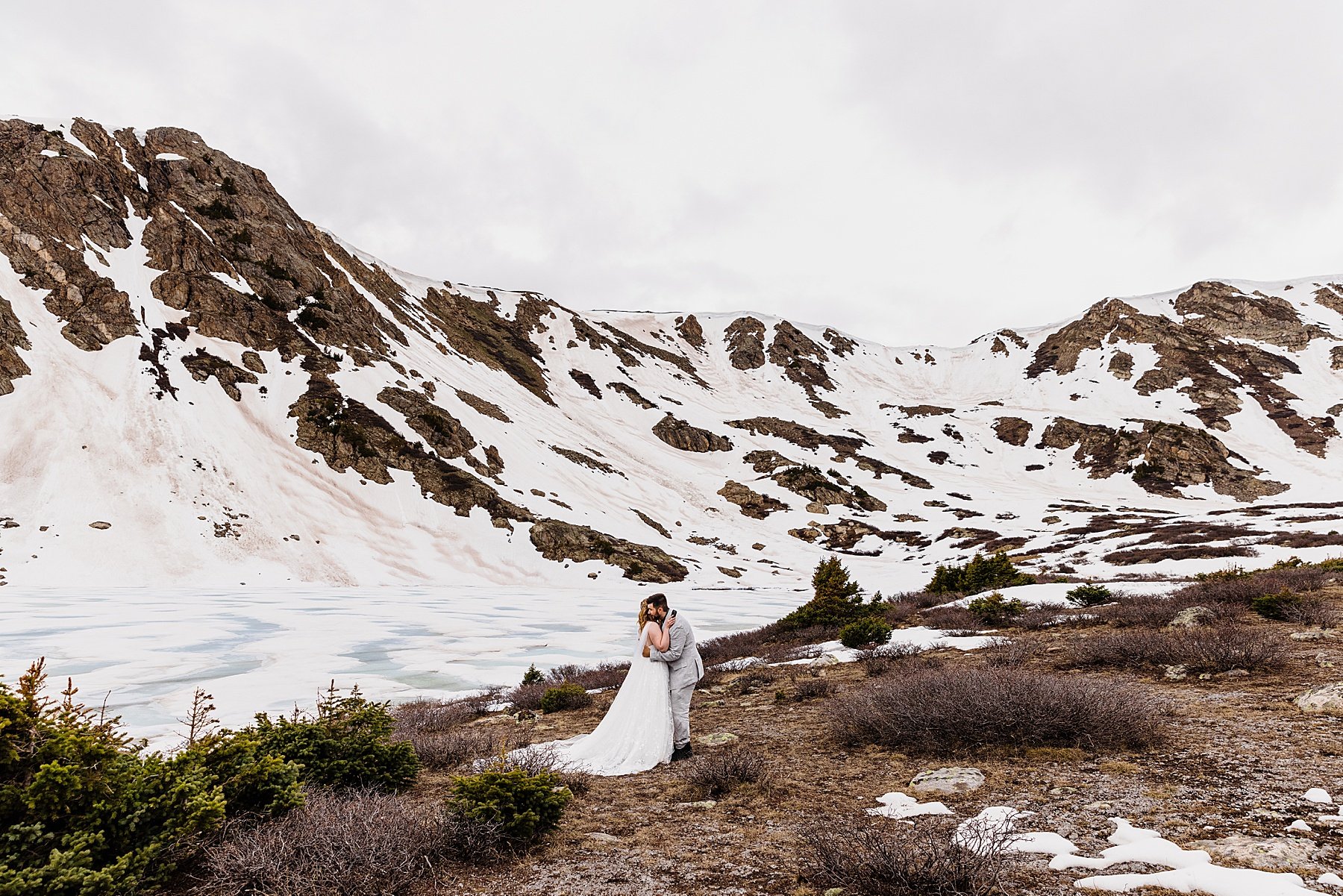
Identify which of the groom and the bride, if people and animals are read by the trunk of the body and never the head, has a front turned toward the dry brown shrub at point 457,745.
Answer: the groom

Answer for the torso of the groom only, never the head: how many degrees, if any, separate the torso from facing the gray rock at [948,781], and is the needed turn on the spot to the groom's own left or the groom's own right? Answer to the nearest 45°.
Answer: approximately 135° to the groom's own left

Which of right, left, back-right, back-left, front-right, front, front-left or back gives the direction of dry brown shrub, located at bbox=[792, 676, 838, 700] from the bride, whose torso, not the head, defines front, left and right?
front-left

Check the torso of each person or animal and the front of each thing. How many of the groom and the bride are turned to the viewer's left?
1

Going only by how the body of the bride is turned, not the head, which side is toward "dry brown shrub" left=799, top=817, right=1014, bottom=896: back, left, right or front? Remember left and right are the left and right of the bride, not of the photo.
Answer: right

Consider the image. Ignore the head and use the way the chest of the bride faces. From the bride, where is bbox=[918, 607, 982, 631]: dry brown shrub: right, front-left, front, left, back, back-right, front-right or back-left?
front-left

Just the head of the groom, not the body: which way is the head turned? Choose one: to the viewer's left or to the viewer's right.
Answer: to the viewer's left

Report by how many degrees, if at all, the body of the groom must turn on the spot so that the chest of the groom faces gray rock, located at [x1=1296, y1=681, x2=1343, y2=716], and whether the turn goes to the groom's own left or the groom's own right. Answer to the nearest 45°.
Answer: approximately 180°

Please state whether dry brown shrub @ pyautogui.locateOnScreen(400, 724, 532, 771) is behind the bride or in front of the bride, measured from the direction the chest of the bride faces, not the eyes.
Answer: behind

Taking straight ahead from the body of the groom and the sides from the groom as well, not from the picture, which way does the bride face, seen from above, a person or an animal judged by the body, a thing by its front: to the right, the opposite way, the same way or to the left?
the opposite way

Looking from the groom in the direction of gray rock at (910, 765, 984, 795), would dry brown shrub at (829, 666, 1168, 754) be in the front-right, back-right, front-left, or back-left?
front-left

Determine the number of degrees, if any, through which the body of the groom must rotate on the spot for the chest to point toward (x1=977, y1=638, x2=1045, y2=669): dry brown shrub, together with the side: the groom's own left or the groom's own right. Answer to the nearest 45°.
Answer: approximately 135° to the groom's own right

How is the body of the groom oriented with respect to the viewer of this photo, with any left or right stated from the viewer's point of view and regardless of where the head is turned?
facing to the left of the viewer

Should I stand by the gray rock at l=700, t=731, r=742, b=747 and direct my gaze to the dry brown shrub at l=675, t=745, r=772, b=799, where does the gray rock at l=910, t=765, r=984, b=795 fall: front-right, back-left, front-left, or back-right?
front-left

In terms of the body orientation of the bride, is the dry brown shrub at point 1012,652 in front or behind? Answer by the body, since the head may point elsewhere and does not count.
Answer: in front

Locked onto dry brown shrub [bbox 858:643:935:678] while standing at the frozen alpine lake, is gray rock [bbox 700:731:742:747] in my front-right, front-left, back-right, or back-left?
front-right

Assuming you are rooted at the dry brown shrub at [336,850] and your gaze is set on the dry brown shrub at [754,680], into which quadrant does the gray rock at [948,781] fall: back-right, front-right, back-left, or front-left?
front-right

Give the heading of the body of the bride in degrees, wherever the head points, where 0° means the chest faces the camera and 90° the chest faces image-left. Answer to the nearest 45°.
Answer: approximately 270°
